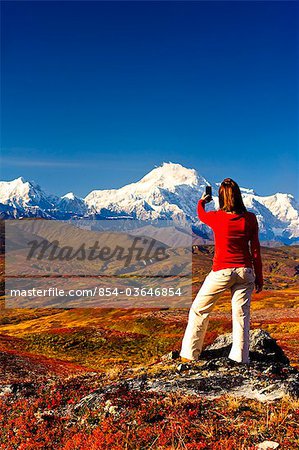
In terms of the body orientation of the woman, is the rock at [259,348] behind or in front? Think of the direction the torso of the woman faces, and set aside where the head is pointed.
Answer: in front

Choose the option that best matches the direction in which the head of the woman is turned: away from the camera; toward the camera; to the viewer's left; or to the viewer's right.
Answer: away from the camera

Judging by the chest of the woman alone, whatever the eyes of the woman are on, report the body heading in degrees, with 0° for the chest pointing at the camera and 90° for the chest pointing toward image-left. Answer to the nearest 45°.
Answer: approximately 180°

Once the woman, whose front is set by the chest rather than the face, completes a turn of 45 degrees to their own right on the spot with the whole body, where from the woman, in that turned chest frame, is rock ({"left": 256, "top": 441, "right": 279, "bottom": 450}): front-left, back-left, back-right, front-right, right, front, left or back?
back-right
